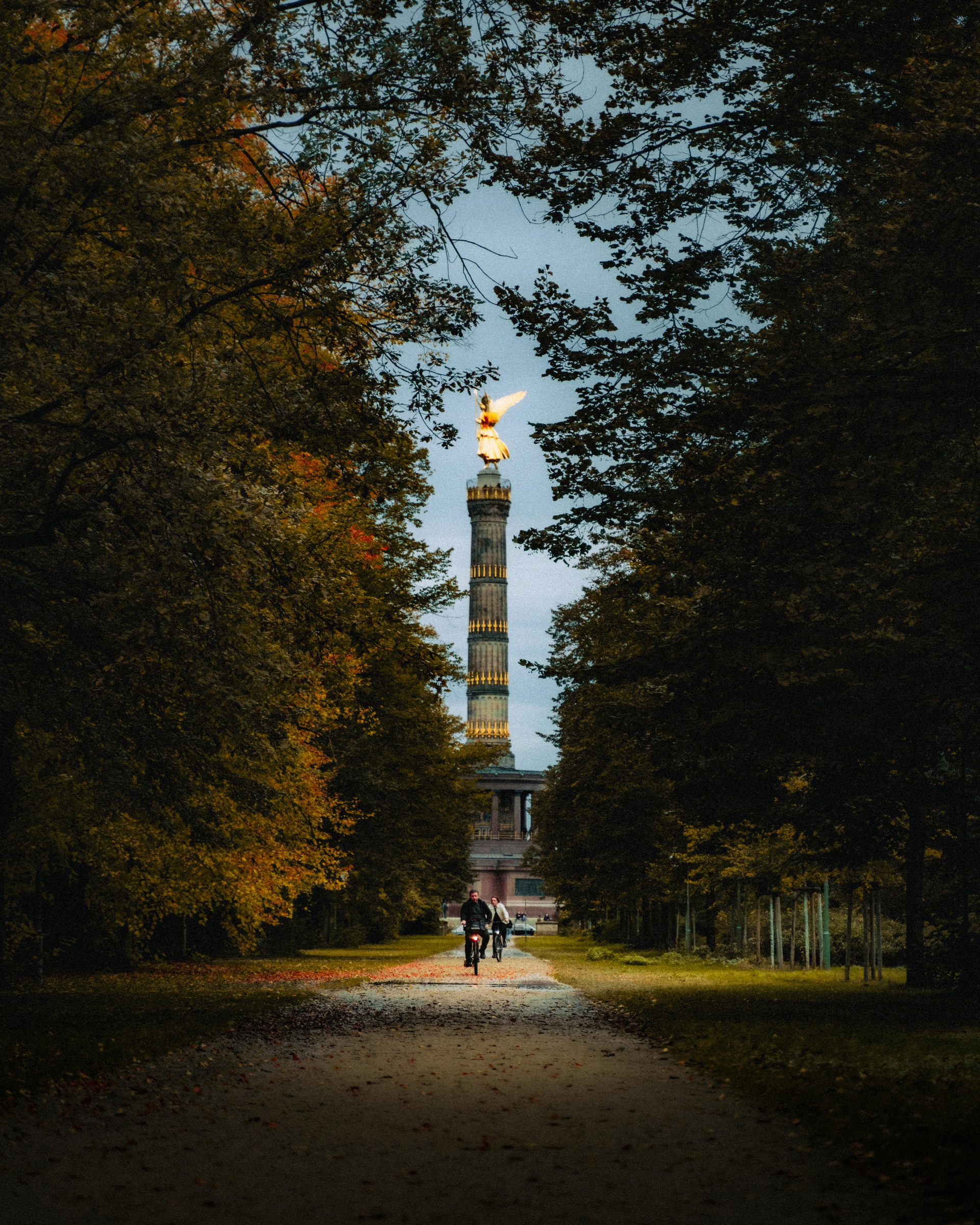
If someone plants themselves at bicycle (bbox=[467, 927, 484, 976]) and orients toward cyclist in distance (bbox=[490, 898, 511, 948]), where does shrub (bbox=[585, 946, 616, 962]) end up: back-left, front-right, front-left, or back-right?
front-right

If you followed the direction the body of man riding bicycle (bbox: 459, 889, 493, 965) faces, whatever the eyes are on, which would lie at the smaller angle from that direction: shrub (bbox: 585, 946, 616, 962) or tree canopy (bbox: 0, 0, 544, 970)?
the tree canopy

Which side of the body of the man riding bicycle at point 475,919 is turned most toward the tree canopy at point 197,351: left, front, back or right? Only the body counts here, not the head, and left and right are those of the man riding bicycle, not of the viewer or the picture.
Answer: front

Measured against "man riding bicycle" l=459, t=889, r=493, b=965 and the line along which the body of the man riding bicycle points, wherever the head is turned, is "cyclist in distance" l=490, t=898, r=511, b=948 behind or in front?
behind

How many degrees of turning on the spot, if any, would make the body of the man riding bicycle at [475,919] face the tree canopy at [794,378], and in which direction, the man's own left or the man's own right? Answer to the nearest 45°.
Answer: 0° — they already face it

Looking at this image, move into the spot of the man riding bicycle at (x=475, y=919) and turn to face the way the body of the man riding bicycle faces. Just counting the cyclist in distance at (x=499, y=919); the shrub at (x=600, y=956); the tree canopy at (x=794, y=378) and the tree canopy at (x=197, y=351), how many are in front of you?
2

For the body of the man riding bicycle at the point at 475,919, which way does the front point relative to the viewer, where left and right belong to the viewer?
facing the viewer
